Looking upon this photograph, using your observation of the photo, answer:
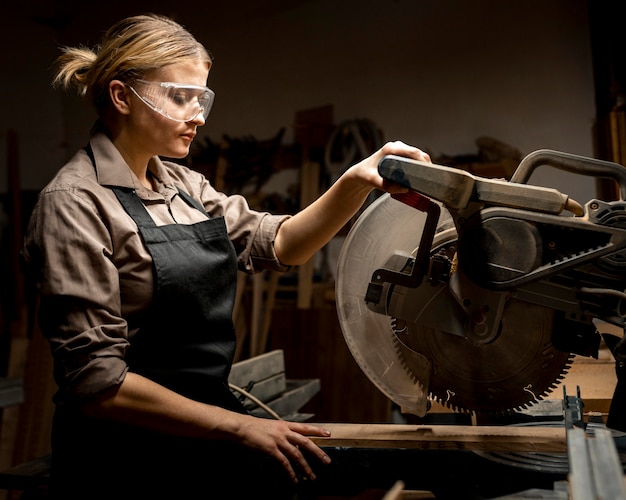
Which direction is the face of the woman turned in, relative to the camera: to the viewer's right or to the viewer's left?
to the viewer's right

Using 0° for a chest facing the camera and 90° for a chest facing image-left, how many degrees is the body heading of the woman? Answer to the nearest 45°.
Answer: approximately 315°

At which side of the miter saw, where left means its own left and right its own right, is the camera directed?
left
